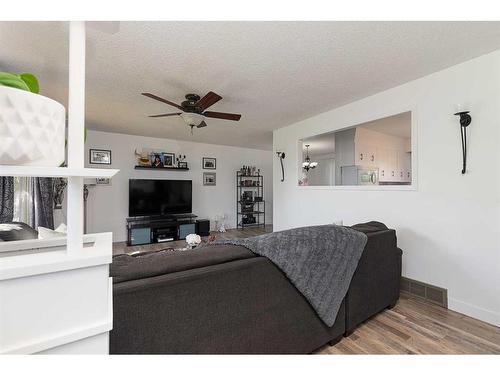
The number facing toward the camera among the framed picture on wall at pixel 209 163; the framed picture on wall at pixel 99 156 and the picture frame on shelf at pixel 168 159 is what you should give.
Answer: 3

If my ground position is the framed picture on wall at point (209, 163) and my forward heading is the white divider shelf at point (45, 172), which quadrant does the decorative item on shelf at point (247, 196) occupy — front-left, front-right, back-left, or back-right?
back-left

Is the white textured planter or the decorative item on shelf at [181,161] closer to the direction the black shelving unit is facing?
the white textured planter

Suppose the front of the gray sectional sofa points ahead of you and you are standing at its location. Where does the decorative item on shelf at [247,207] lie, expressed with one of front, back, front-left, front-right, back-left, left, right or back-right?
front-right

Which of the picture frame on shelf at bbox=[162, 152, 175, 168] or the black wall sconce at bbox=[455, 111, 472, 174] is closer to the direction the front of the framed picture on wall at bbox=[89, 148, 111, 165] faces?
the black wall sconce

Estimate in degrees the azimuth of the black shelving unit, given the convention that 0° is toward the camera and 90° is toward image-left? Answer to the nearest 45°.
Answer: approximately 315°

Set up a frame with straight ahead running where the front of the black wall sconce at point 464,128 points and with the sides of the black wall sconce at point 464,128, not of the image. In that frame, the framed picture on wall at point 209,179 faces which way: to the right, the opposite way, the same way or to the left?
to the left

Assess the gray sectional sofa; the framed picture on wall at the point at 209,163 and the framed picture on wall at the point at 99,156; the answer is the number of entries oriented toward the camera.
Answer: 2

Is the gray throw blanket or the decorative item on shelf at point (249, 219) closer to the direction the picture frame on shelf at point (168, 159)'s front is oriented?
the gray throw blanket

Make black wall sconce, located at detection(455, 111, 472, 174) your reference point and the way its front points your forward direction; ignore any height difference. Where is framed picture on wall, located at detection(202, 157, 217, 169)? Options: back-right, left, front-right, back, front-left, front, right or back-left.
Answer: front-right

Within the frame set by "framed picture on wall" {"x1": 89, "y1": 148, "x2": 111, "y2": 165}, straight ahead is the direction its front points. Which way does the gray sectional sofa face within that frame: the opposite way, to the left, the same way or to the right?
the opposite way

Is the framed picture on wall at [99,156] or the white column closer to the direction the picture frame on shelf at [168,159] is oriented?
the white column
